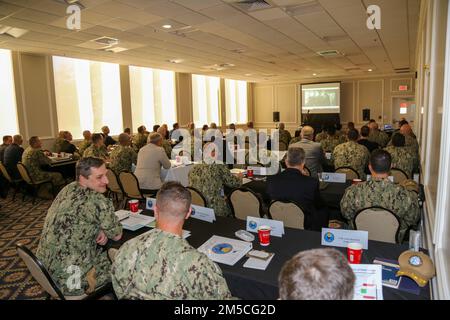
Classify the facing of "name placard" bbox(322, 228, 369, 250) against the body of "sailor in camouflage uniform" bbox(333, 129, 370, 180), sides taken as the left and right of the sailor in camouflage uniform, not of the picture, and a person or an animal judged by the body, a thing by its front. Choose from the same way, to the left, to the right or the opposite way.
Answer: the opposite way

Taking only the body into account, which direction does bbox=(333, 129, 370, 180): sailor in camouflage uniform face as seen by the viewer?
away from the camera

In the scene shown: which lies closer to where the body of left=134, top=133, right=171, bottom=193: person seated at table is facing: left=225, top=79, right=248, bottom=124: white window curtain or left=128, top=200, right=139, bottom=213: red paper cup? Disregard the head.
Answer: the white window curtain

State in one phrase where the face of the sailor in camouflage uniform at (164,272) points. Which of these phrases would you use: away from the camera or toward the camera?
away from the camera

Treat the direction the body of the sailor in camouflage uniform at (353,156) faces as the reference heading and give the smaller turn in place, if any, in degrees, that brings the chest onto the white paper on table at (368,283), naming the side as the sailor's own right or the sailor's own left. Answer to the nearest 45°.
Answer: approximately 180°

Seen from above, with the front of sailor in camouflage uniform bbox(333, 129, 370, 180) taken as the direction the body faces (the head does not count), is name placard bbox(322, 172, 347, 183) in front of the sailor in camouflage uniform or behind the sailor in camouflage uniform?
behind

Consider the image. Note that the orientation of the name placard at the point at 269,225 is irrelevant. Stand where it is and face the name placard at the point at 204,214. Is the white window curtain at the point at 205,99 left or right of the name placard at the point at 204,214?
right

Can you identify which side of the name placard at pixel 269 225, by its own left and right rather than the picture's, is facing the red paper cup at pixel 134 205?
right

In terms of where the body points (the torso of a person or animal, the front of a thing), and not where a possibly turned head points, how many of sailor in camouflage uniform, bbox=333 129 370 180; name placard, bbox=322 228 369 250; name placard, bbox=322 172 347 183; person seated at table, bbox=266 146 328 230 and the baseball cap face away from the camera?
2

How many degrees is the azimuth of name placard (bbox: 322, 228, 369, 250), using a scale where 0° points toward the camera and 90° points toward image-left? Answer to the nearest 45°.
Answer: approximately 0°

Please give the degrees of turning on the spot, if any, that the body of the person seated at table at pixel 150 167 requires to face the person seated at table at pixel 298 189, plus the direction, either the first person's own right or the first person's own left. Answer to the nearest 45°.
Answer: approximately 90° to the first person's own right

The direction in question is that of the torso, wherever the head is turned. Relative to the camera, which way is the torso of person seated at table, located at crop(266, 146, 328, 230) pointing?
away from the camera

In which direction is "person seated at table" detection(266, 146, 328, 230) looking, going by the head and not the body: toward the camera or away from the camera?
away from the camera

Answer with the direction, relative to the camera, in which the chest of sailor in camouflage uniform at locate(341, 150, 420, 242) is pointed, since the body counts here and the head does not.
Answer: away from the camera

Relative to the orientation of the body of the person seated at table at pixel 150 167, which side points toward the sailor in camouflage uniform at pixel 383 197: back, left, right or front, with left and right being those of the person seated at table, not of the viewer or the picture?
right
